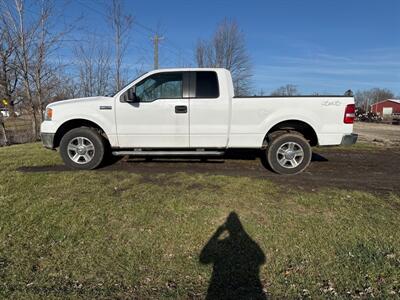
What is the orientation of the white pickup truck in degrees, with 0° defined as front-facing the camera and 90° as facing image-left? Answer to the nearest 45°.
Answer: approximately 90°

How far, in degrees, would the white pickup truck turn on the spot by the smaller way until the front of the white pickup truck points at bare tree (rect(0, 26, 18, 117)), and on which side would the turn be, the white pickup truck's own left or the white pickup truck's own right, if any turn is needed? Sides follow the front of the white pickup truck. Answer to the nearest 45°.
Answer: approximately 45° to the white pickup truck's own right
